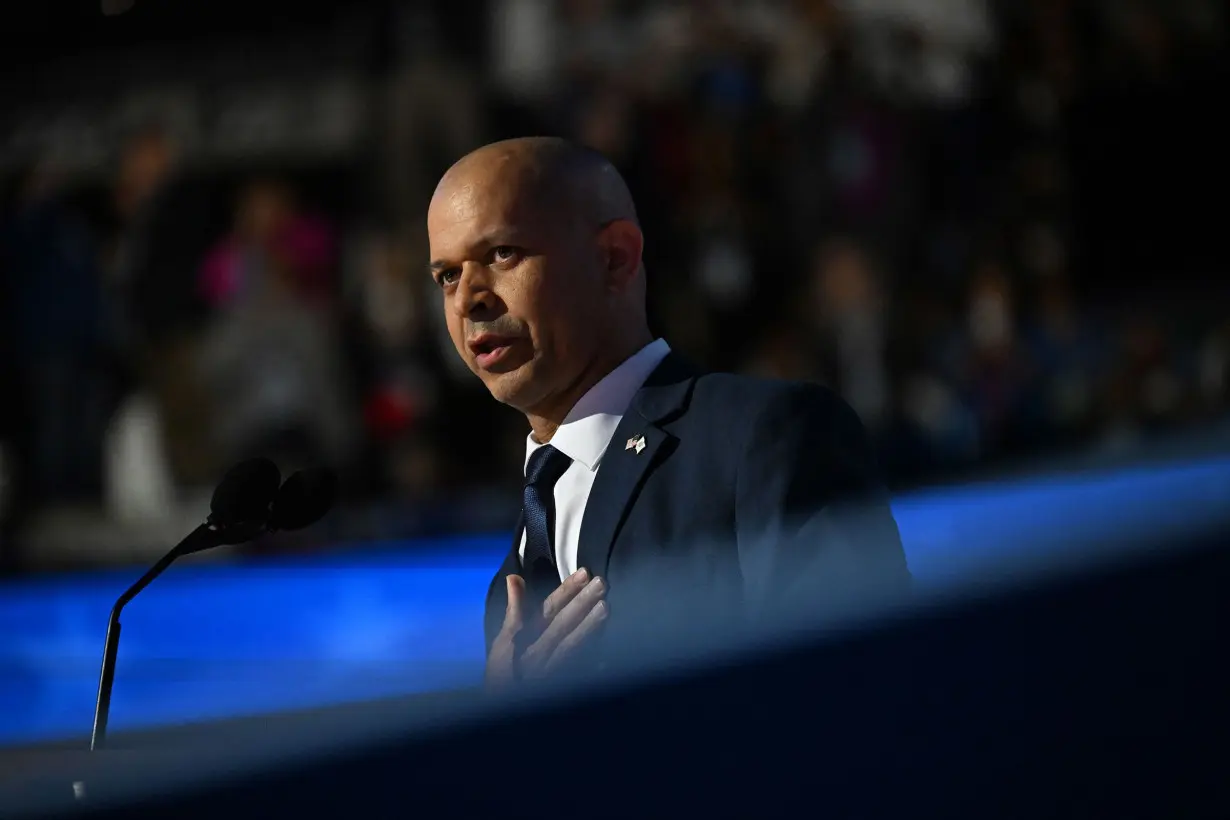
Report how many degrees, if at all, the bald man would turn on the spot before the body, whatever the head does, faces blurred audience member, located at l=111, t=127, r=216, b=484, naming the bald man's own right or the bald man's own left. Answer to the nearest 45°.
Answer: approximately 135° to the bald man's own right

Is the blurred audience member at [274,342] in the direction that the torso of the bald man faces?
no

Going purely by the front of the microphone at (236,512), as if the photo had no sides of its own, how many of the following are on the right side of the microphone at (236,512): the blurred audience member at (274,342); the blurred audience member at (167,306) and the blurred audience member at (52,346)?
0

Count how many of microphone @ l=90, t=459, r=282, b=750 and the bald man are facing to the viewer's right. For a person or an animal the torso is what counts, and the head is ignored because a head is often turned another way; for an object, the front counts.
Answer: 1

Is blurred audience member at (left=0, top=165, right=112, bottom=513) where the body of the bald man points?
no

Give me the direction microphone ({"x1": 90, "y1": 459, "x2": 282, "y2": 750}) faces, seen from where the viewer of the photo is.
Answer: facing to the right of the viewer

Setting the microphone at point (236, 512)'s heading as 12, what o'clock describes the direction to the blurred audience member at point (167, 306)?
The blurred audience member is roughly at 9 o'clock from the microphone.

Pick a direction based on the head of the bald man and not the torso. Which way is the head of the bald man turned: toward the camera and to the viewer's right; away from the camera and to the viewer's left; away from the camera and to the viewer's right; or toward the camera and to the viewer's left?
toward the camera and to the viewer's left

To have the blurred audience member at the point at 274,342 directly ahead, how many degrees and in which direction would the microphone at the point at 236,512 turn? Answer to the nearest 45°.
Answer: approximately 90° to its left

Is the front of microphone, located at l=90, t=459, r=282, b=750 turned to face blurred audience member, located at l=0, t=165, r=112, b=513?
no
